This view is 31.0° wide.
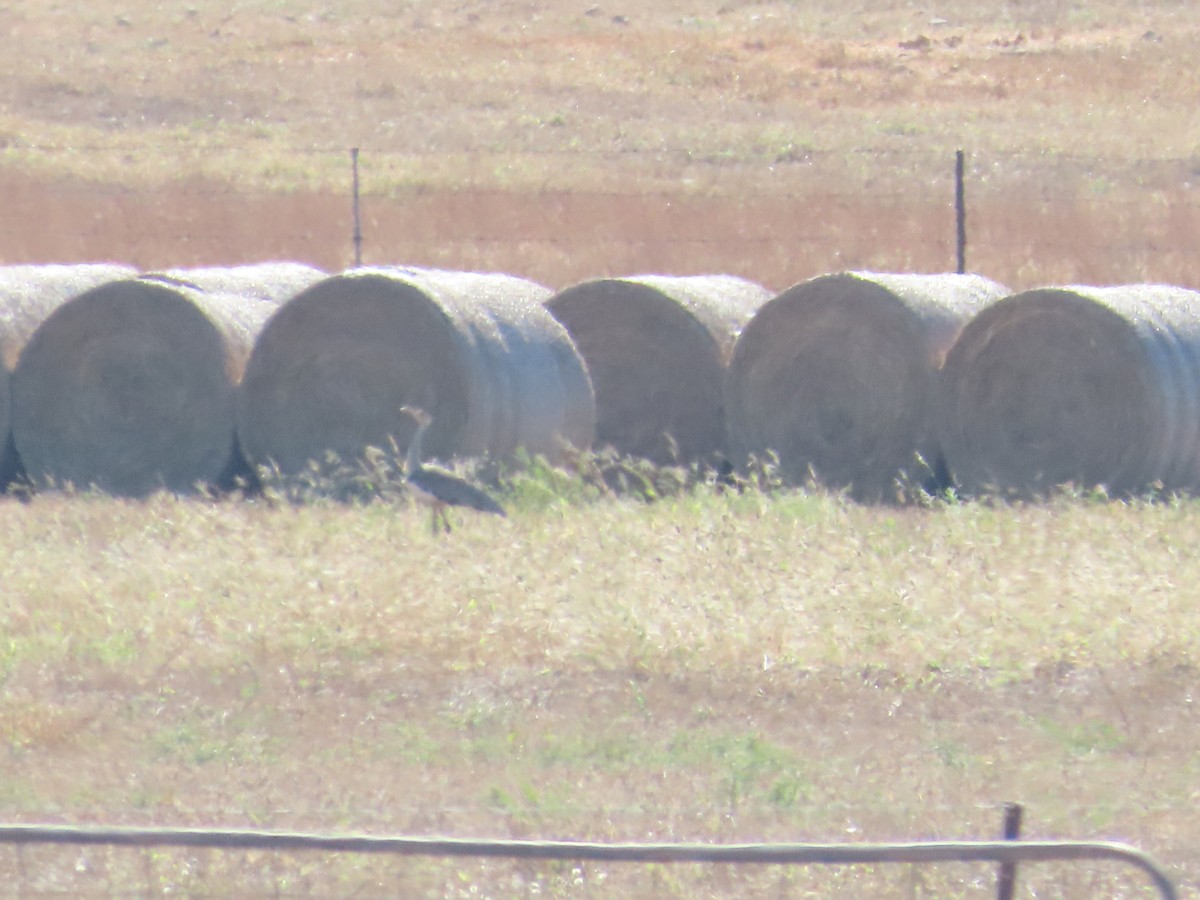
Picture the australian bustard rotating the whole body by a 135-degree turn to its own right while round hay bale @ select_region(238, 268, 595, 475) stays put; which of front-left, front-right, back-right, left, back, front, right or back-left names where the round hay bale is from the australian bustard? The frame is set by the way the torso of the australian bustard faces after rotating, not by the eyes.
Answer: front-left

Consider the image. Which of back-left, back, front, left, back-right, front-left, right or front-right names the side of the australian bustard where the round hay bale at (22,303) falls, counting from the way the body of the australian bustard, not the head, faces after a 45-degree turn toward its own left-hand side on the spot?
right

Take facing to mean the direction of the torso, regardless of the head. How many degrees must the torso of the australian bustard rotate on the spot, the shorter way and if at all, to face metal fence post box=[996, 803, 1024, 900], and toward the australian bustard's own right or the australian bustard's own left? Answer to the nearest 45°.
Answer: approximately 90° to the australian bustard's own left

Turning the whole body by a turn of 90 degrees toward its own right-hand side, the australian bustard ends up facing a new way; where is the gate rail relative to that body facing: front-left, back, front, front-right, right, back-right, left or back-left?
back

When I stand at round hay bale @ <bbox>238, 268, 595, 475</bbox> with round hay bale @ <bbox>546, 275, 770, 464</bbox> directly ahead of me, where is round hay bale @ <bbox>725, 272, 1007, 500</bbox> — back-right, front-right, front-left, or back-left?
front-right

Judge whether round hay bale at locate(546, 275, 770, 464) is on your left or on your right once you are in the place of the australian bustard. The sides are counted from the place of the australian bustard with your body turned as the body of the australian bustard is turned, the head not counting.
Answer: on your right

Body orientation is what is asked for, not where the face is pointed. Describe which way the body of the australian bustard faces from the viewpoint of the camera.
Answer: to the viewer's left

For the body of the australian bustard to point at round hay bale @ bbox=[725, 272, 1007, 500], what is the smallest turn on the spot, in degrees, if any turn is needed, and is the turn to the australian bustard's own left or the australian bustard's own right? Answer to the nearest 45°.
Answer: approximately 135° to the australian bustard's own right

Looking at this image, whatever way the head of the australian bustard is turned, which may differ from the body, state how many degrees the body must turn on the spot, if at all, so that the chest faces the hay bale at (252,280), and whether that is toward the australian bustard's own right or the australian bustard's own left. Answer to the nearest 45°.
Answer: approximately 90° to the australian bustard's own right

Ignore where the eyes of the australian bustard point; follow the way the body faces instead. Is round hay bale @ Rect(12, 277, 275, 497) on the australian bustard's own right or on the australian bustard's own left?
on the australian bustard's own right
